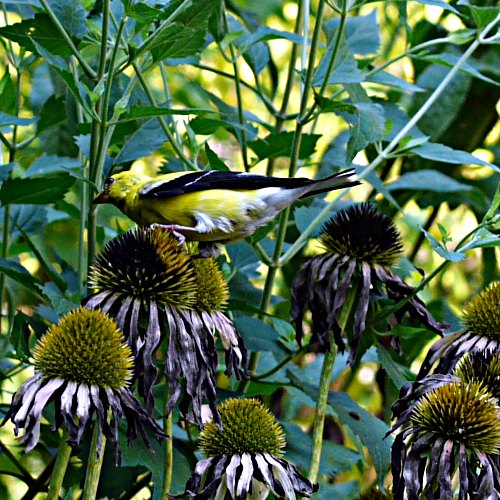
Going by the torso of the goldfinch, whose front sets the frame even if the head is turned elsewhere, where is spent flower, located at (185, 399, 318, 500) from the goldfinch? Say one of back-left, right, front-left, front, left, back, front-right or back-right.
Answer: left

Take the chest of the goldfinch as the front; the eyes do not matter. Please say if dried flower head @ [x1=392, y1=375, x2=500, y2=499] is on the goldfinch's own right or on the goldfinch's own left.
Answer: on the goldfinch's own left

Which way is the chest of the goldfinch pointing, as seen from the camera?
to the viewer's left

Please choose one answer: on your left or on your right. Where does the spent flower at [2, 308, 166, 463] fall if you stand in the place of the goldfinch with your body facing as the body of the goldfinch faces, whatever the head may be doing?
on your left

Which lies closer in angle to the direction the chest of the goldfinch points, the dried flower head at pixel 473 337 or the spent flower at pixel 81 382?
the spent flower

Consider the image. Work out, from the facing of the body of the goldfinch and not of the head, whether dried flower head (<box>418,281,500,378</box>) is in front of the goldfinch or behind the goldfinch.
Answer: behind
